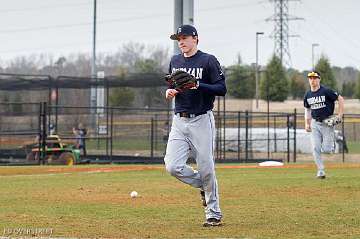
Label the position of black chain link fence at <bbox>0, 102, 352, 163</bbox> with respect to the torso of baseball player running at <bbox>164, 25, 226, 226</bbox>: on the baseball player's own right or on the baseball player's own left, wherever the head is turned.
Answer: on the baseball player's own right

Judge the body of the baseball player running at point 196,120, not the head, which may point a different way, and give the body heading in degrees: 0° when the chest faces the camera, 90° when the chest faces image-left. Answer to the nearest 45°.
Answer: approximately 45°

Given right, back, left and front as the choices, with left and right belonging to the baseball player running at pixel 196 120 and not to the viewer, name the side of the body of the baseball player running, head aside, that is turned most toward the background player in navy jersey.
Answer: back

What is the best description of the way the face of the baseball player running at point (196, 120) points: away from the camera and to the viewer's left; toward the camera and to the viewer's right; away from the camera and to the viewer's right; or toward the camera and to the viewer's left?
toward the camera and to the viewer's left
